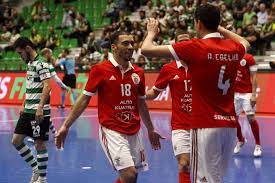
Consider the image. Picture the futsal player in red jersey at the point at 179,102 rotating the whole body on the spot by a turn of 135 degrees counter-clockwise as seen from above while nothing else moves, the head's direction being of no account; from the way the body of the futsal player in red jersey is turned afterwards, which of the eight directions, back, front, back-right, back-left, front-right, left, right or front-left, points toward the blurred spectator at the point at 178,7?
front

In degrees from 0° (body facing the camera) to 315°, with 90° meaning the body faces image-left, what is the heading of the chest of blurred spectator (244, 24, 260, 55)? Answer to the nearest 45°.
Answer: approximately 45°

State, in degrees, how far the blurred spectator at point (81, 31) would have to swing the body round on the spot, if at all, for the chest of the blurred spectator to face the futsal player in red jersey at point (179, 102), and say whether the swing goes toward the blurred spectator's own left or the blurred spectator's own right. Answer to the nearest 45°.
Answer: approximately 45° to the blurred spectator's own left

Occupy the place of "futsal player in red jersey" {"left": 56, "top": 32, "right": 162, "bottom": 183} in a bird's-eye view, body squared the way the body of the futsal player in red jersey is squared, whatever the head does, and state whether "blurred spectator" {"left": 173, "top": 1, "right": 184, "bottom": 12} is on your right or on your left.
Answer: on your left

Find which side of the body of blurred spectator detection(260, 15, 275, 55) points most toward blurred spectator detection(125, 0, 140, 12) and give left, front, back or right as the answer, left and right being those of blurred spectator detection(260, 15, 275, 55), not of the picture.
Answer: right

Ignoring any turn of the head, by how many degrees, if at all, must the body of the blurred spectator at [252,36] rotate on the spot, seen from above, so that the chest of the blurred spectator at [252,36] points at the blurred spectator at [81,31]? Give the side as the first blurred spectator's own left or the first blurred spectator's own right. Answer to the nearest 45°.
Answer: approximately 90° to the first blurred spectator's own right

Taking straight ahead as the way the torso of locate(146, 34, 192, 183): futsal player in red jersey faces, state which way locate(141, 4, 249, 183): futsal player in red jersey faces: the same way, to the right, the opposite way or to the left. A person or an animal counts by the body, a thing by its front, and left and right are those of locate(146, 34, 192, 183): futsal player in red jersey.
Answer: the opposite way
